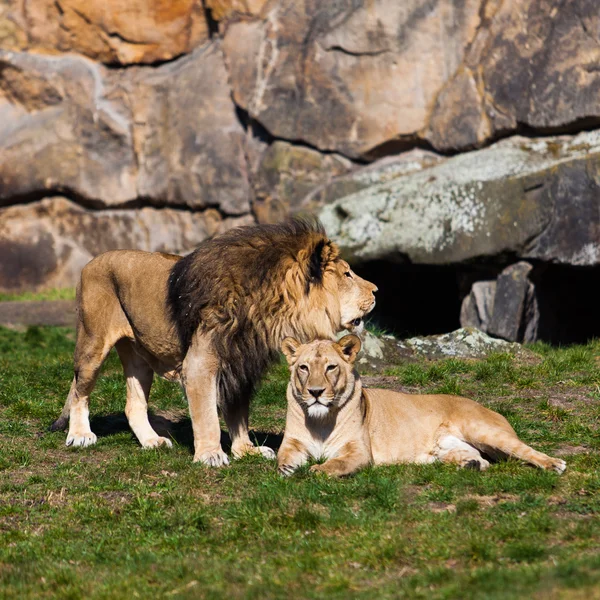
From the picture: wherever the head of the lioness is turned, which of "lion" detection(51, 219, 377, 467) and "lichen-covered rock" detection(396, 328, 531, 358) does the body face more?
the lion

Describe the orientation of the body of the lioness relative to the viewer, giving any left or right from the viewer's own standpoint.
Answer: facing the viewer and to the left of the viewer

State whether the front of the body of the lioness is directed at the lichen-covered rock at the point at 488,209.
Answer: no

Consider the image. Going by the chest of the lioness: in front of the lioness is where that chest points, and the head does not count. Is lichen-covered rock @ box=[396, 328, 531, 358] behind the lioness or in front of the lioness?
behind

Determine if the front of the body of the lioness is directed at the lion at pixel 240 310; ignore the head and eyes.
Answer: no
